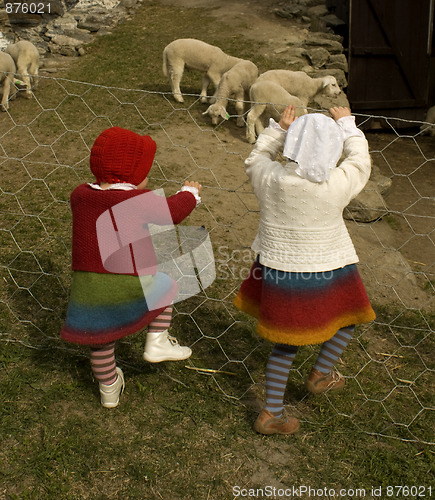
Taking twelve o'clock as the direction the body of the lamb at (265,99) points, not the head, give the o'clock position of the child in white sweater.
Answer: The child in white sweater is roughly at 3 o'clock from the lamb.

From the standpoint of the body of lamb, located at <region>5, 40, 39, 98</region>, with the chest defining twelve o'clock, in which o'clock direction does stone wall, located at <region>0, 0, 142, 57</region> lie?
The stone wall is roughly at 2 o'clock from the lamb.

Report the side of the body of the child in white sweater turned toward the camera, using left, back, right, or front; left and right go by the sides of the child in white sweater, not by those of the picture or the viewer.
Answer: back

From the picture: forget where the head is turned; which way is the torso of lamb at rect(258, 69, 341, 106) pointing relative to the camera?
to the viewer's right

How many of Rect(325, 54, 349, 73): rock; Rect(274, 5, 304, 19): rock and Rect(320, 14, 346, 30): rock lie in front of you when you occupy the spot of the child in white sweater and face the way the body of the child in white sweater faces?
3

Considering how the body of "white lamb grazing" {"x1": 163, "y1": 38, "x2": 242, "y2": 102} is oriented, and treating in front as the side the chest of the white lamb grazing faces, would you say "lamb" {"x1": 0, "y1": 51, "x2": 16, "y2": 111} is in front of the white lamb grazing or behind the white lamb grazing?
behind

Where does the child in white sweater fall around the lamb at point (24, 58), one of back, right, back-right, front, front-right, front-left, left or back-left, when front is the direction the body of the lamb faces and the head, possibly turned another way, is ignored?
back-left

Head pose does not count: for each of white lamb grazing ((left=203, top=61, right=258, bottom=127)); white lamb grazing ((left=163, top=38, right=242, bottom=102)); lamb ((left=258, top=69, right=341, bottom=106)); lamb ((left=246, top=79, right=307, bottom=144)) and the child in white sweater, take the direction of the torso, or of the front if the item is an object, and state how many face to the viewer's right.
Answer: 3

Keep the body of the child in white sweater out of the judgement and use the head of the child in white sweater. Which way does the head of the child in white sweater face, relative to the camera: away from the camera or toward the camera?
away from the camera

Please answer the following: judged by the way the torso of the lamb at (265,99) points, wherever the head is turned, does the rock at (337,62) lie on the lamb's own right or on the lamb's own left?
on the lamb's own left

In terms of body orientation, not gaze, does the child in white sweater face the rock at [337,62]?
yes

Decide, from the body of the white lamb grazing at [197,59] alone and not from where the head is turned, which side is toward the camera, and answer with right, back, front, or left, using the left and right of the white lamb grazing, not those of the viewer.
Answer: right

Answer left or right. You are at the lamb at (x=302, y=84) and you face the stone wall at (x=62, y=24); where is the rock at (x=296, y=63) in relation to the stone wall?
right

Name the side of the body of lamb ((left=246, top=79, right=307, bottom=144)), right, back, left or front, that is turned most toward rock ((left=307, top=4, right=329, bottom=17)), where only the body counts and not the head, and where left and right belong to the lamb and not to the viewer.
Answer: left
